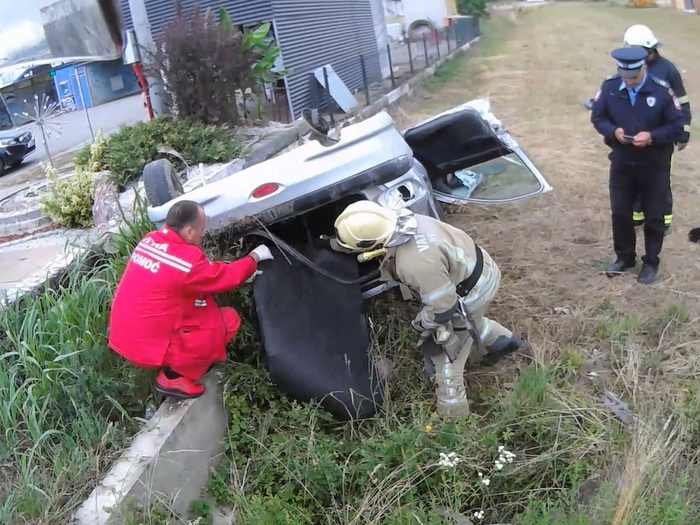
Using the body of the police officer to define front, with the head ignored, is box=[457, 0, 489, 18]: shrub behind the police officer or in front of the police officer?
behind

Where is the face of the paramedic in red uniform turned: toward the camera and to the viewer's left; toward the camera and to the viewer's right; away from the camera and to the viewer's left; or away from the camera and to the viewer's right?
away from the camera and to the viewer's right

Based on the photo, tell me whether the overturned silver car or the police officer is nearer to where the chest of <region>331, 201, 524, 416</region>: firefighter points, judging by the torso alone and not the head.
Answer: the overturned silver car

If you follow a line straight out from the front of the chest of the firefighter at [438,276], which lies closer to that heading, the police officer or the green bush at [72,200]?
the green bush

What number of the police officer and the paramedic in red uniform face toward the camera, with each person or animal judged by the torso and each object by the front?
1

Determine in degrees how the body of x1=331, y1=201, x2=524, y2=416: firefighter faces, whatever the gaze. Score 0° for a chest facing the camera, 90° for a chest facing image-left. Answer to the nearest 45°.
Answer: approximately 90°

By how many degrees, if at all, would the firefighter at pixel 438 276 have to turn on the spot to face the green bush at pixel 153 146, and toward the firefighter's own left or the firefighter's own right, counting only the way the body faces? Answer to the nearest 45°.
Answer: approximately 45° to the firefighter's own right

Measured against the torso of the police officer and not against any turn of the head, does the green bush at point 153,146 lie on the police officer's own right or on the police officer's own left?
on the police officer's own right

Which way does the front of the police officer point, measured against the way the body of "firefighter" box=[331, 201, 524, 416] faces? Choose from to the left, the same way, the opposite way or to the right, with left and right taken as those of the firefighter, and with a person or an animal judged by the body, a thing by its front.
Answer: to the left

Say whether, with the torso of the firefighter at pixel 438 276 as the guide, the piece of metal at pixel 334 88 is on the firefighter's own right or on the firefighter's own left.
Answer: on the firefighter's own right

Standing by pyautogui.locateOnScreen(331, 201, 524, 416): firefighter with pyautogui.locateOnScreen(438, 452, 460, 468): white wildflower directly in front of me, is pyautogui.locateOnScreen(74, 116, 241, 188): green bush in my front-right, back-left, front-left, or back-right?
back-right

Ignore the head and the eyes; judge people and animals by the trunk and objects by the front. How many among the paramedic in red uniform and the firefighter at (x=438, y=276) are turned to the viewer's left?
1

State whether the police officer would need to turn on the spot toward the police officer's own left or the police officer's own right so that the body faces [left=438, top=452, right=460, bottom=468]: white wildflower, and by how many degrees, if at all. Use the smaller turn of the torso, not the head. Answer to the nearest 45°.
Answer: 0° — they already face it

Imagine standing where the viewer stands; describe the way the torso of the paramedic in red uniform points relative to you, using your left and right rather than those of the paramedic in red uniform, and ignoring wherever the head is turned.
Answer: facing away from the viewer and to the right of the viewer

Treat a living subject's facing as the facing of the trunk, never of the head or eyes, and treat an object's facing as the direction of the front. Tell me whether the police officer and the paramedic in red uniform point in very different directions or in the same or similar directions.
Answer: very different directions
